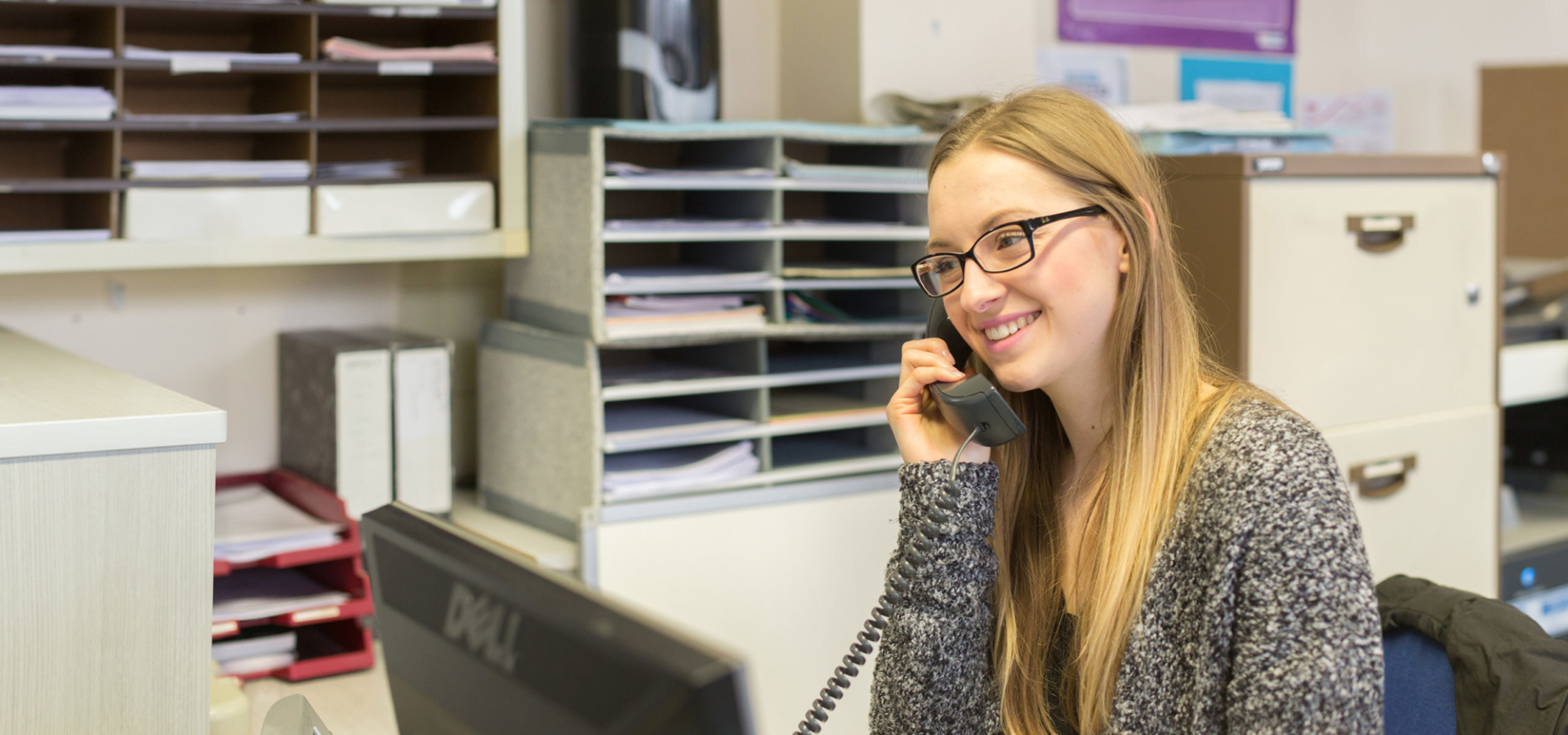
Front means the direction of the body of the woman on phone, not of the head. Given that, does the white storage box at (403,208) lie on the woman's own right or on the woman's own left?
on the woman's own right

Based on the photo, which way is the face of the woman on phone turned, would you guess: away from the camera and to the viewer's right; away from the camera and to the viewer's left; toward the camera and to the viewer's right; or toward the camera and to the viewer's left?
toward the camera and to the viewer's left

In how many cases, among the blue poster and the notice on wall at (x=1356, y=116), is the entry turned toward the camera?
2

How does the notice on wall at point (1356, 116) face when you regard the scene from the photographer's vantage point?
facing the viewer

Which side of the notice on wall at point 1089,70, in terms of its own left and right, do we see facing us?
front

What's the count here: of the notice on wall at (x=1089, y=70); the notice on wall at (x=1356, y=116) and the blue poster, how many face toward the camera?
3

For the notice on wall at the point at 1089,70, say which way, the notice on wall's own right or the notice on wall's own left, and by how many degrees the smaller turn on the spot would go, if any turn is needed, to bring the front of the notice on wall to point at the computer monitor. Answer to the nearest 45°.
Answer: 0° — it already faces it

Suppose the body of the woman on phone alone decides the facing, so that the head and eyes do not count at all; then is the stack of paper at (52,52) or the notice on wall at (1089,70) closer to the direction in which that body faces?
the stack of paper

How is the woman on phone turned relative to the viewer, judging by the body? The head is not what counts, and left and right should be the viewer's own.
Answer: facing the viewer and to the left of the viewer

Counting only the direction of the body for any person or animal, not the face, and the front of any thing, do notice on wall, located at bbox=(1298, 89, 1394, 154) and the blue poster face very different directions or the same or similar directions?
same or similar directions
